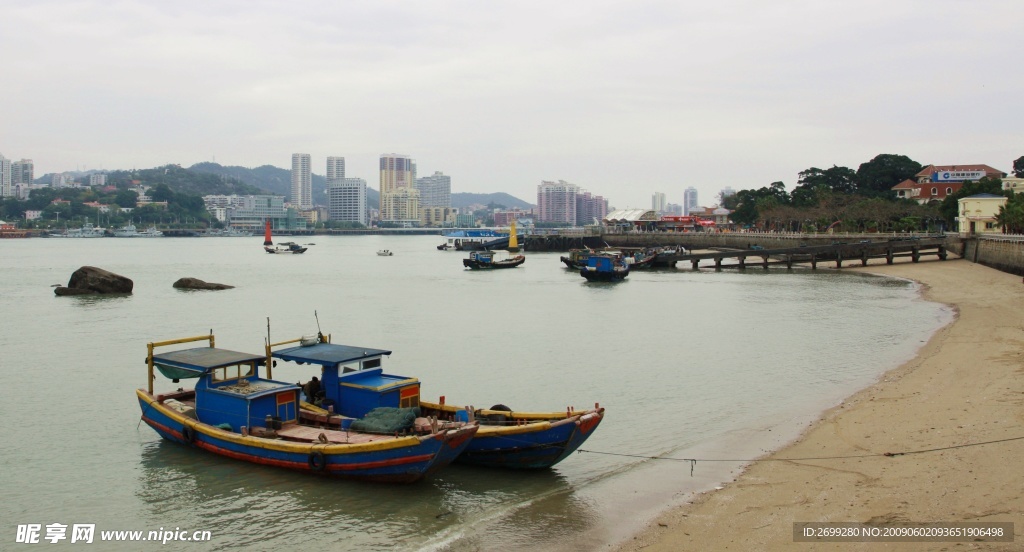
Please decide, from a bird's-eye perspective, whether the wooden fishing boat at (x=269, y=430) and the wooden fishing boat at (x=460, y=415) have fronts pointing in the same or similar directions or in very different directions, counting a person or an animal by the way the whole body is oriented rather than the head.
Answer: same or similar directions

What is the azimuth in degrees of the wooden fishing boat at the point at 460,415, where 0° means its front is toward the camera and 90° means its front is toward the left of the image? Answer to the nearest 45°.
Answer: approximately 315°

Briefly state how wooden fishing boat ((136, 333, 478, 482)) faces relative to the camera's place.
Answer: facing the viewer and to the right of the viewer
